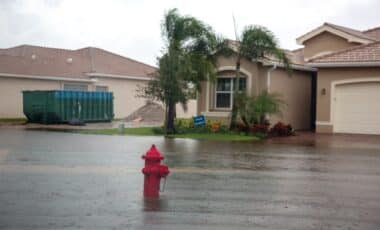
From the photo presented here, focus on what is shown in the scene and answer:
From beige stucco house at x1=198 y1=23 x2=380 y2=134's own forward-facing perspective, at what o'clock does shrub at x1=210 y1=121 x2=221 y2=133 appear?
The shrub is roughly at 2 o'clock from the beige stucco house.

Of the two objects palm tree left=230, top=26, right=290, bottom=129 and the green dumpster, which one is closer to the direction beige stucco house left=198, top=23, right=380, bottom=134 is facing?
the palm tree

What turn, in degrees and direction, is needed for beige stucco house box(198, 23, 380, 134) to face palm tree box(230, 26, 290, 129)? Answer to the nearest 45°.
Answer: approximately 45° to its right

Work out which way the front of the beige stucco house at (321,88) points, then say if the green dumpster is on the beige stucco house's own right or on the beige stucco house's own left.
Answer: on the beige stucco house's own right

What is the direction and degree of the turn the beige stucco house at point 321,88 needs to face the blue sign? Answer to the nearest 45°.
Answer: approximately 90° to its right

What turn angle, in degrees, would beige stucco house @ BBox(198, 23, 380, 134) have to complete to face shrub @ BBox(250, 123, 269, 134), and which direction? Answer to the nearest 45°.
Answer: approximately 45° to its right

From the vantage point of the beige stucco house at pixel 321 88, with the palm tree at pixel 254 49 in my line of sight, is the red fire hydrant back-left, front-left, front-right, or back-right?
front-left

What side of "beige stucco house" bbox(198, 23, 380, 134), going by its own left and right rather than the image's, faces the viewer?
front

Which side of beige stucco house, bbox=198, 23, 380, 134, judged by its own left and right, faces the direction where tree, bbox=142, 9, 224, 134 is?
right
